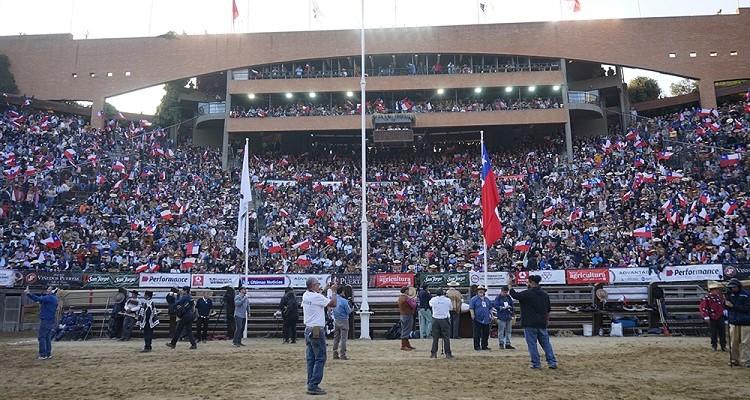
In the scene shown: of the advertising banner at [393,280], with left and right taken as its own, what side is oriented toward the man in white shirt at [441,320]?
front

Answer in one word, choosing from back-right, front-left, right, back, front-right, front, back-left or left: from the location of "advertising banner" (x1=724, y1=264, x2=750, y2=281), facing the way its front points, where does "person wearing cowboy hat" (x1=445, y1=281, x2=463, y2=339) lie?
front-right

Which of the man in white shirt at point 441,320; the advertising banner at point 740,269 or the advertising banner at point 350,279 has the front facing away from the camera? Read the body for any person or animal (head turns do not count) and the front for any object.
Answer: the man in white shirt

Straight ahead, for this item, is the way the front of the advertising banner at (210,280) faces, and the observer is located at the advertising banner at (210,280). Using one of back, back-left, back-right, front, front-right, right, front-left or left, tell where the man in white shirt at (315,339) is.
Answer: front

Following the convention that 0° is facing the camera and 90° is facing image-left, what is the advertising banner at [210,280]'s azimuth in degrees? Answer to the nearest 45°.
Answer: approximately 0°

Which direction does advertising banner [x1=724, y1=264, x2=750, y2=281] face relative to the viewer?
toward the camera

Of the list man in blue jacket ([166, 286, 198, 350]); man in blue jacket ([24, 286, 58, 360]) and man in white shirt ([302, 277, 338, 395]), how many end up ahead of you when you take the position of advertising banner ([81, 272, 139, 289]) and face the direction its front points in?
3

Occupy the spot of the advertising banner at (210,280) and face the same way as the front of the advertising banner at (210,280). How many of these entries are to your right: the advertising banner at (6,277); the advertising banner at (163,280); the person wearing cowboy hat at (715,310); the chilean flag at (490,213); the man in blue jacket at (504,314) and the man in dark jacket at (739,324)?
2

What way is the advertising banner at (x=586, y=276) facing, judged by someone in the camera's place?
facing the viewer

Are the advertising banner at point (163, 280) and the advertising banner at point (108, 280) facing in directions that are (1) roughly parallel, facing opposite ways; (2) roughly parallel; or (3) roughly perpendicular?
roughly parallel

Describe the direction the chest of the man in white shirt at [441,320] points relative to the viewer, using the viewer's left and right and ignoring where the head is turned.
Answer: facing away from the viewer

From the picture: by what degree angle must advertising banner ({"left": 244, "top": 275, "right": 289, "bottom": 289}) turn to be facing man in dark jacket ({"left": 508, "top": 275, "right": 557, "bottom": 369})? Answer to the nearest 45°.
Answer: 0° — it already faces them

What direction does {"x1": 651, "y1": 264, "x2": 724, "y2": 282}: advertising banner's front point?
toward the camera

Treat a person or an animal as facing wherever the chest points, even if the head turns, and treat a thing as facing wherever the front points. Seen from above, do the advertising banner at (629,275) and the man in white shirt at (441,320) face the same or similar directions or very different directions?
very different directions

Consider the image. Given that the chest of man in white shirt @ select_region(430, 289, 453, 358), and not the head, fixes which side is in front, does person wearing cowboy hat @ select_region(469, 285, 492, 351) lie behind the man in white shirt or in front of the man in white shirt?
in front

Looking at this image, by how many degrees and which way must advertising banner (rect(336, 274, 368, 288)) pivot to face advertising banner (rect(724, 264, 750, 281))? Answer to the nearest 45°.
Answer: approximately 90° to its left

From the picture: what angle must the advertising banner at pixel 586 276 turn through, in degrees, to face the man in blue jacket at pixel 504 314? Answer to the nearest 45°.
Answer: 0° — it already faces them

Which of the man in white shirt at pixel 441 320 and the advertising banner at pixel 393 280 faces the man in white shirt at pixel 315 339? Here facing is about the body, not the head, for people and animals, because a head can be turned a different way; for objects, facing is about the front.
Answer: the advertising banner

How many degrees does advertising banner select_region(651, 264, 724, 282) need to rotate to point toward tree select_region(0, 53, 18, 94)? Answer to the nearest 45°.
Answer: approximately 90° to its right
